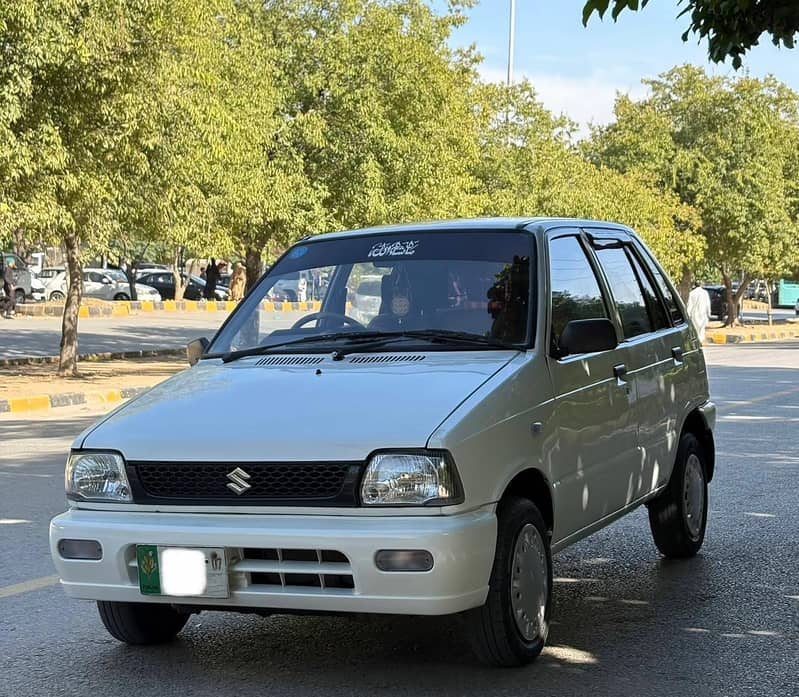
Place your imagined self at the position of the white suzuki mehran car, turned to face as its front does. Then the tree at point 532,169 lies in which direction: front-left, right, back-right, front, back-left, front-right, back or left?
back-right

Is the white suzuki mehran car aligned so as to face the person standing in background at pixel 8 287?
no

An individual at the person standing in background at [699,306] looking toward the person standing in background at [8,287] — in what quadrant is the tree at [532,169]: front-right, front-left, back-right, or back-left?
front-right

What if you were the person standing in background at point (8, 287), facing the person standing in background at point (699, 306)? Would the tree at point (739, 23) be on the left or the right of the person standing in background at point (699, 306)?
right

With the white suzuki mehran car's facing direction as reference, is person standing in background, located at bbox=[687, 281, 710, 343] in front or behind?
behind

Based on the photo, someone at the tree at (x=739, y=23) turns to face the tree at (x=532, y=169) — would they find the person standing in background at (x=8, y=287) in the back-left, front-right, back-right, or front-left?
front-left

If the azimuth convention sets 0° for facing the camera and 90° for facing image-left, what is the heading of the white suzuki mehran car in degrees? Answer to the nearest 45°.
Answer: approximately 45°

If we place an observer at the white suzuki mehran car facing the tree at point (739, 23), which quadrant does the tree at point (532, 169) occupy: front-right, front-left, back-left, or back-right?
front-left

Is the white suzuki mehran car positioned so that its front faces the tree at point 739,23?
no

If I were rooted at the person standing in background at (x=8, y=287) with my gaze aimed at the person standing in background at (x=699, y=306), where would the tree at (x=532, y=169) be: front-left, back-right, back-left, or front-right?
front-left
